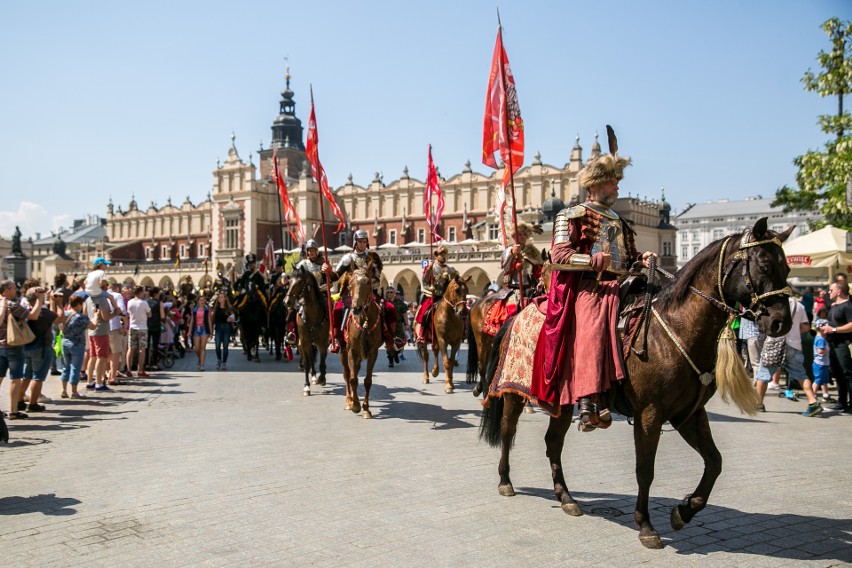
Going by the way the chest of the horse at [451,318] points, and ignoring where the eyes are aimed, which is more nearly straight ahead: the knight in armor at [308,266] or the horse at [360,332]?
the horse
